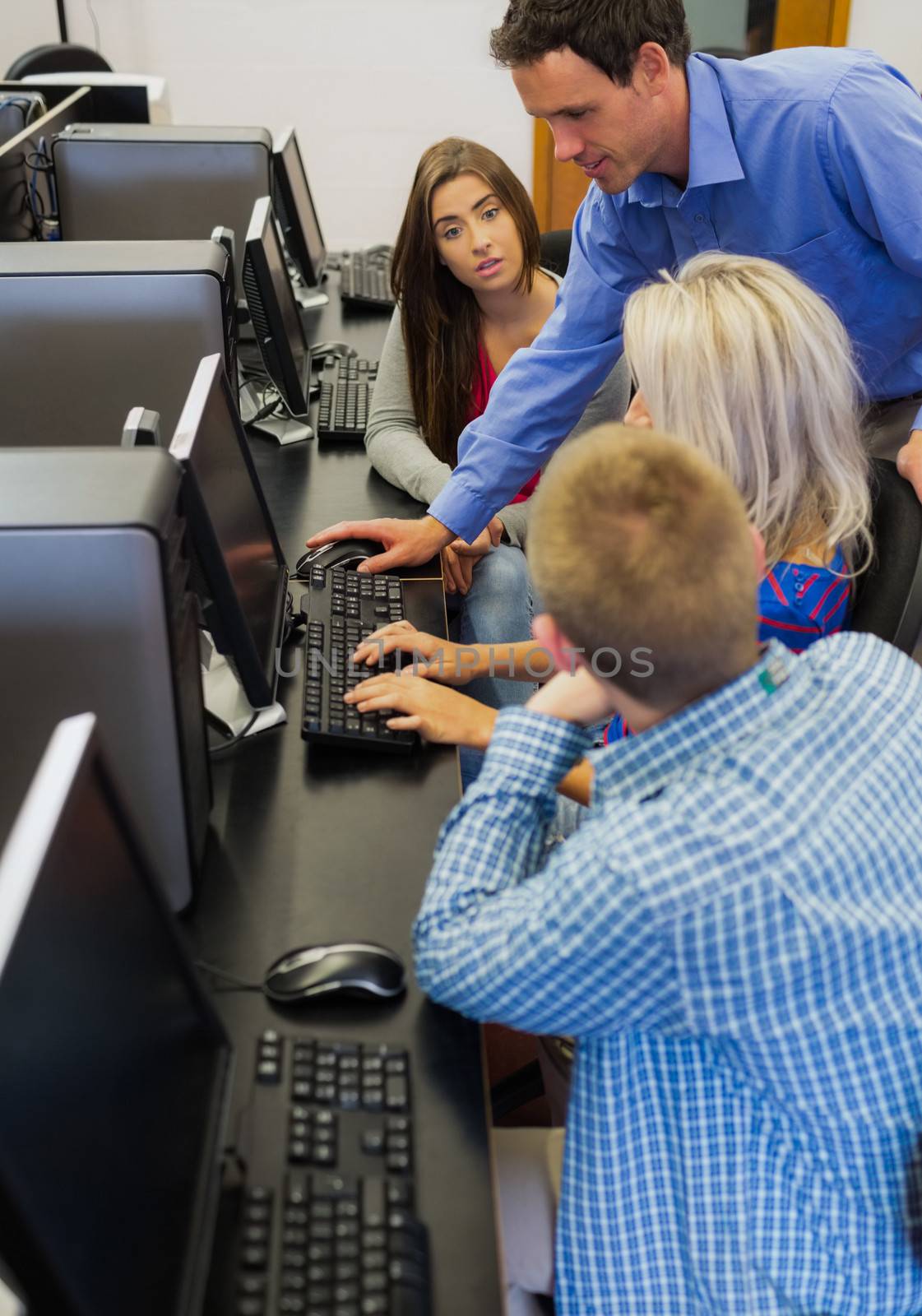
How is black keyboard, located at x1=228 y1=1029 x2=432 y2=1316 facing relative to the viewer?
to the viewer's right

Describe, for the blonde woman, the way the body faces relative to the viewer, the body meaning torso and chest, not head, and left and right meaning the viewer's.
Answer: facing to the left of the viewer

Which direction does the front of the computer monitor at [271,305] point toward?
to the viewer's right

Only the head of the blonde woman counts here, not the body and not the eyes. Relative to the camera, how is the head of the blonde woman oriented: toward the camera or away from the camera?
away from the camera

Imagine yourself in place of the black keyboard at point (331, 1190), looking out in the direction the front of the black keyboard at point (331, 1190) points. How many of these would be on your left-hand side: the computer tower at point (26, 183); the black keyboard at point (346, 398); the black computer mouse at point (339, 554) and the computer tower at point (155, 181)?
4

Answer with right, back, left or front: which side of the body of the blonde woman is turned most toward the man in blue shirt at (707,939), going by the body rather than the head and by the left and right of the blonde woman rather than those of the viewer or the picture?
left

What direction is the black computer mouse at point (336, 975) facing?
to the viewer's left

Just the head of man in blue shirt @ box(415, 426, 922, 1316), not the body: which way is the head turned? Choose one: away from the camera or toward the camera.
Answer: away from the camera

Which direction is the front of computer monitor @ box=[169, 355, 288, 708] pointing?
to the viewer's right
